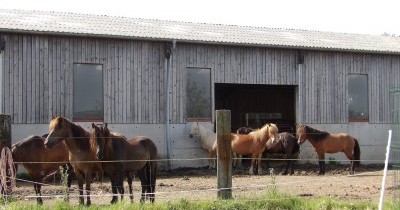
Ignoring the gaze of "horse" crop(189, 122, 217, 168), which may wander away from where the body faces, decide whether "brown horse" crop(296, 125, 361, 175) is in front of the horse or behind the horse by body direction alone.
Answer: behind

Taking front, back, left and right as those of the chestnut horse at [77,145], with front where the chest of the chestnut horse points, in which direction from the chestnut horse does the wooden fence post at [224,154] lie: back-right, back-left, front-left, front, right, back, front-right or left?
left

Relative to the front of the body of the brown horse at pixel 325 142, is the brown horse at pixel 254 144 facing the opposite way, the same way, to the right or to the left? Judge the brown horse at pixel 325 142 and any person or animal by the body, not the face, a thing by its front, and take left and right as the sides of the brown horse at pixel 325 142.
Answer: the opposite way

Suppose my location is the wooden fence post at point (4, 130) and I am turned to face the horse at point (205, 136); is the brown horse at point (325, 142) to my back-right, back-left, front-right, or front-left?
front-right

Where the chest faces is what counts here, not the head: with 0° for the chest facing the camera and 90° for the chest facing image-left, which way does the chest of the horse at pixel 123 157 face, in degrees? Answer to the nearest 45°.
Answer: approximately 45°

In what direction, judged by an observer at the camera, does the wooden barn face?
facing the viewer

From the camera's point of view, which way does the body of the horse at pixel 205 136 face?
to the viewer's left

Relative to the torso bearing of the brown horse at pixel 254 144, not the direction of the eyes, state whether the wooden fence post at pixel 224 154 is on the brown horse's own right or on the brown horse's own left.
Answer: on the brown horse's own right

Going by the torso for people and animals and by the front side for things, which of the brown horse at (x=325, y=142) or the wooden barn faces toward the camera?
the wooden barn

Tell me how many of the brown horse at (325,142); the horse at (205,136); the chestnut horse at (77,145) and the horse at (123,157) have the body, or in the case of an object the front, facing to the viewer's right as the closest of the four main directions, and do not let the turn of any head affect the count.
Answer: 0

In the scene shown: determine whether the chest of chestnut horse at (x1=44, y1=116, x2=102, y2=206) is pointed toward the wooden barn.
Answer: no

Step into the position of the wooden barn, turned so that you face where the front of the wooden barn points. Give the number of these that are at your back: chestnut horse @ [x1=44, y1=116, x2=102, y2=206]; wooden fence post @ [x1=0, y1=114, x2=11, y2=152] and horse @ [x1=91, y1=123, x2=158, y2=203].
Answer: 0

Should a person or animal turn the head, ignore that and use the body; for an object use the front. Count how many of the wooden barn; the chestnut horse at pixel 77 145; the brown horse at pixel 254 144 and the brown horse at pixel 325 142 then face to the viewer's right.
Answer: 1

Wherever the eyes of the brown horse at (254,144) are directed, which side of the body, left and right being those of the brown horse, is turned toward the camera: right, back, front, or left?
right

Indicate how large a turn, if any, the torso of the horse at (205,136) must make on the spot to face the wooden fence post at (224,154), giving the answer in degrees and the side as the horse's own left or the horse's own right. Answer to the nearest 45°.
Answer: approximately 90° to the horse's own left

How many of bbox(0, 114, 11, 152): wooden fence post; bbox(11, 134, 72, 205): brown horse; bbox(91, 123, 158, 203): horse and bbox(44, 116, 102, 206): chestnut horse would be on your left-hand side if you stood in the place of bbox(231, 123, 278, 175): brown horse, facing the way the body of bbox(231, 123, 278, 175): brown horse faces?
0
